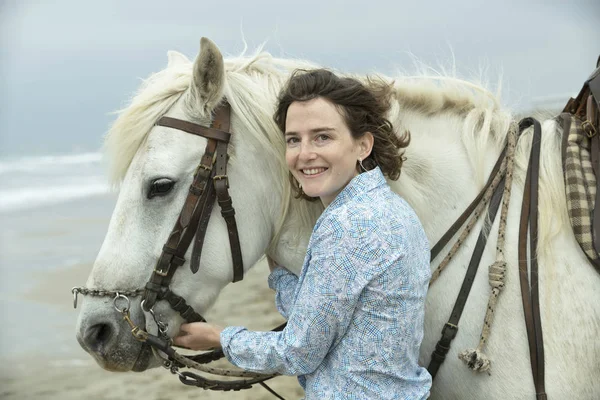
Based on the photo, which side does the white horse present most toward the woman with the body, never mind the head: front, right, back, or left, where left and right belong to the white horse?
left

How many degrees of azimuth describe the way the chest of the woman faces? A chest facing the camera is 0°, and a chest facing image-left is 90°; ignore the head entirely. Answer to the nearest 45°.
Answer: approximately 90°

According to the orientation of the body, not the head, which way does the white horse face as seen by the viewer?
to the viewer's left
